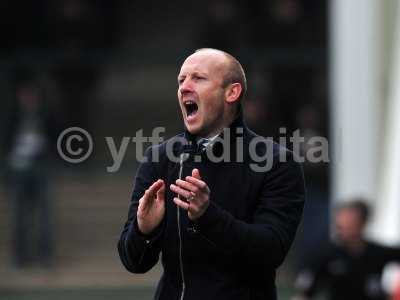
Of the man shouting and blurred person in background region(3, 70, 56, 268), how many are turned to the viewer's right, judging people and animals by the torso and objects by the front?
0

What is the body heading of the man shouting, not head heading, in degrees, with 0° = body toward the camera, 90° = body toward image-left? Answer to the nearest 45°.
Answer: approximately 45°

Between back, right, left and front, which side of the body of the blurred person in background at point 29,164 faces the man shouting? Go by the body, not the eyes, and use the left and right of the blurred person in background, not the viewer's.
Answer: front

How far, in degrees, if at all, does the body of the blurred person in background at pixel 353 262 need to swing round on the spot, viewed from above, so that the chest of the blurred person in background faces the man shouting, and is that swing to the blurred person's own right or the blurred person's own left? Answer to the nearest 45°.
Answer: approximately 45° to the blurred person's own left

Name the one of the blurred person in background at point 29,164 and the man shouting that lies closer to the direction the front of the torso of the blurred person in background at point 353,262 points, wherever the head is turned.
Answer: the man shouting

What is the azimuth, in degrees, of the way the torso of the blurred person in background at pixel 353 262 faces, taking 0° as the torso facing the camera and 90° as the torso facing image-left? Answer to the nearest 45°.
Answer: approximately 45°
